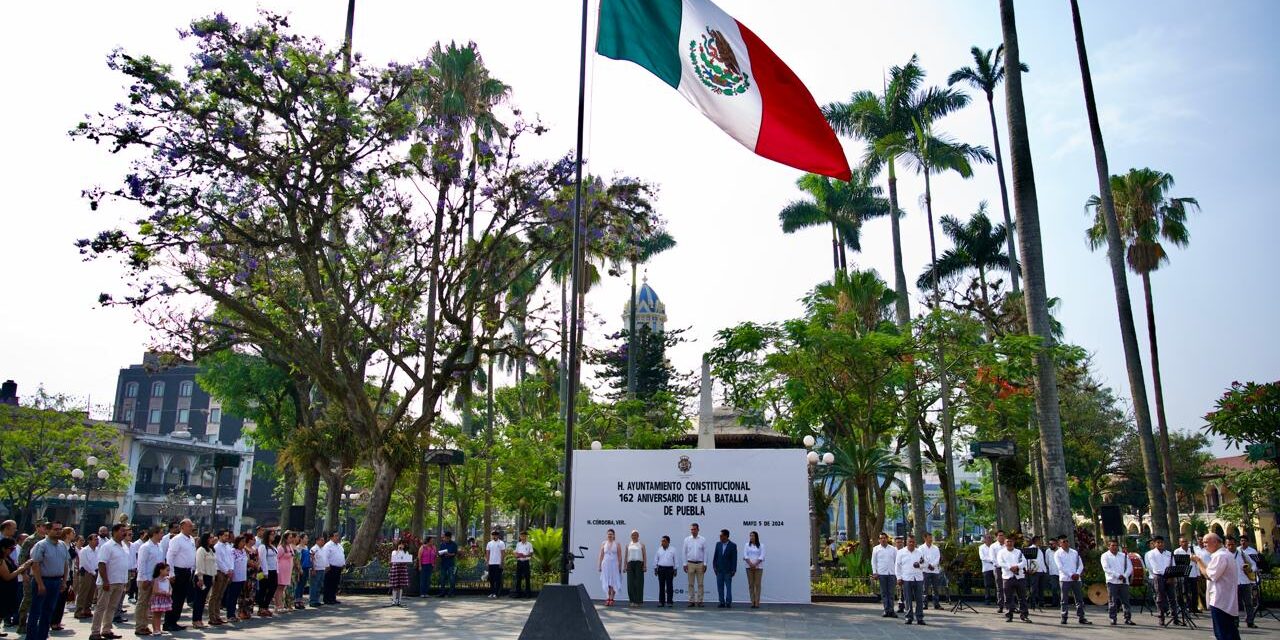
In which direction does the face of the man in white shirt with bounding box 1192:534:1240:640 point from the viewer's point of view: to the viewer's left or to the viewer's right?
to the viewer's left

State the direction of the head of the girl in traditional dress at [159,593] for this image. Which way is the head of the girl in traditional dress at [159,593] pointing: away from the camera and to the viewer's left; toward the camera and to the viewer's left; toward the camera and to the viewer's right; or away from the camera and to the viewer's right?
toward the camera and to the viewer's right

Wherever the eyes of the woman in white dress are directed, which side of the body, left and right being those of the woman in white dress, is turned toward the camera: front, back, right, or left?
front

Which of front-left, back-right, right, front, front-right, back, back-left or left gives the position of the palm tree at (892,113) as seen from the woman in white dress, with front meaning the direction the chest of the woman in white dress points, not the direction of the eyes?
back-left

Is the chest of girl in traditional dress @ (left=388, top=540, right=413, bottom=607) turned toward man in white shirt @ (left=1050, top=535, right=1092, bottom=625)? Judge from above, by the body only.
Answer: no

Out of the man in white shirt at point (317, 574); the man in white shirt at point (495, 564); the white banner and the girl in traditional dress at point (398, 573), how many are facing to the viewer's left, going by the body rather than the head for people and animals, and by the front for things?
0

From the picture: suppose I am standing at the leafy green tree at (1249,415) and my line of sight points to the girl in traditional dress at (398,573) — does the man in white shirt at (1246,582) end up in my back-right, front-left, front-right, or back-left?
front-left

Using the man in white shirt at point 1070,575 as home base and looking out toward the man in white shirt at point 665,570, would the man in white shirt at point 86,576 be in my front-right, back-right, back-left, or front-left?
front-left

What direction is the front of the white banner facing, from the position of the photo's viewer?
facing the viewer

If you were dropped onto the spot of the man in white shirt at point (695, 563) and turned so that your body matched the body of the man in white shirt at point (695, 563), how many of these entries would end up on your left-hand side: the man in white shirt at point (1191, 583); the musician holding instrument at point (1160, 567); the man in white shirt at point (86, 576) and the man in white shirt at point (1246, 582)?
3

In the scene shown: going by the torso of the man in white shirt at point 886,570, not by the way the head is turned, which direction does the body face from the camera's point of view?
toward the camera

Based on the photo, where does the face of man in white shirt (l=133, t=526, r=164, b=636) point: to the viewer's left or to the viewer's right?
to the viewer's right

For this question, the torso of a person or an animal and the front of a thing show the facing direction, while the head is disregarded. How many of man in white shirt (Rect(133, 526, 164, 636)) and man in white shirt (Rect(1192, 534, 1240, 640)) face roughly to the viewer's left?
1

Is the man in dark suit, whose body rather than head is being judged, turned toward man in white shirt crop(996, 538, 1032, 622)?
no

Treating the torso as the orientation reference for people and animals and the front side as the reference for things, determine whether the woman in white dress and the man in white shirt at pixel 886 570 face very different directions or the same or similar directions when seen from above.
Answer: same or similar directions

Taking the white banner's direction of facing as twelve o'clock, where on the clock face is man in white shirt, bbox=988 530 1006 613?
The man in white shirt is roughly at 9 o'clock from the white banner.
